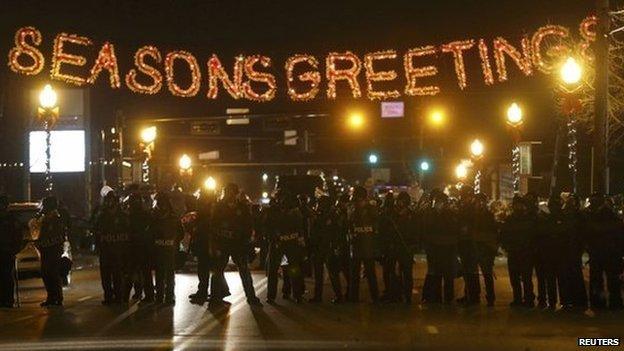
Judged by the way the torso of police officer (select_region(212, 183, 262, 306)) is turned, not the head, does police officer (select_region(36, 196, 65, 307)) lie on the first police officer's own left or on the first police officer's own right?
on the first police officer's own right

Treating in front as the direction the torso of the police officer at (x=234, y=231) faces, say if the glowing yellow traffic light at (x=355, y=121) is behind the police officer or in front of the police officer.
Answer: behind

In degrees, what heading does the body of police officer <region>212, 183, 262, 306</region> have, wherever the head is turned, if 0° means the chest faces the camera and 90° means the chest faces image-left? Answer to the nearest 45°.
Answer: approximately 0°

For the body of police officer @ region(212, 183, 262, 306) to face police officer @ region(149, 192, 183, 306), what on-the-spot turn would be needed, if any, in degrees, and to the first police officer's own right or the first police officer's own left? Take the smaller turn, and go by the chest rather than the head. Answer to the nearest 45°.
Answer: approximately 90° to the first police officer's own right

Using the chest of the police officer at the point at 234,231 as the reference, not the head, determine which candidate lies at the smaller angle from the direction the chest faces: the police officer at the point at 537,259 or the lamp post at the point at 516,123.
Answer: the police officer

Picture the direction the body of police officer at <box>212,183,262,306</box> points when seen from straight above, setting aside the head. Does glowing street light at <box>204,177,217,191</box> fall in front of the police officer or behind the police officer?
behind

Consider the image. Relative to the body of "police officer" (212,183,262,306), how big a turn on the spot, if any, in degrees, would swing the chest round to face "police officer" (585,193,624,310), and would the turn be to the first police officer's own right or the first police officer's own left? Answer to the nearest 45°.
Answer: approximately 90° to the first police officer's own left

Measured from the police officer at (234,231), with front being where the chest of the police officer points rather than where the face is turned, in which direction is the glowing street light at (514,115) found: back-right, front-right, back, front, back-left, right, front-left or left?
back-left

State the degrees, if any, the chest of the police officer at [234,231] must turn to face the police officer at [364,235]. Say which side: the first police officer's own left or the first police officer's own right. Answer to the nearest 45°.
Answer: approximately 90° to the first police officer's own left

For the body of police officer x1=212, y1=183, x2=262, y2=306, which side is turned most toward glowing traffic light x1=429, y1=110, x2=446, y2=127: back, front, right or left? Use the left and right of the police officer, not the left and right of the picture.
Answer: back

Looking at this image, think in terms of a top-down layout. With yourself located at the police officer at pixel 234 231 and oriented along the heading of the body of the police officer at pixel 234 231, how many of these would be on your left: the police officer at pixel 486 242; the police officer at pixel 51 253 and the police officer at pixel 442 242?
2

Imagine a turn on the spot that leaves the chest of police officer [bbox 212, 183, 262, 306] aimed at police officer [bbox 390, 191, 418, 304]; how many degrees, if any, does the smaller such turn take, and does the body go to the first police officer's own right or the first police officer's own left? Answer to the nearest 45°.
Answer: approximately 90° to the first police officer's own left

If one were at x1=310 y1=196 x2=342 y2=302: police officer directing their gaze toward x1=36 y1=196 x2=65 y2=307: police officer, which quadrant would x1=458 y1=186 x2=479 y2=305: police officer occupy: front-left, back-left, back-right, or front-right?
back-left

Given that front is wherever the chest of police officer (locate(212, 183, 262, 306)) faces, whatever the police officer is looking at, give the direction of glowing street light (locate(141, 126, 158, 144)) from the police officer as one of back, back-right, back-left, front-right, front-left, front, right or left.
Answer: back
